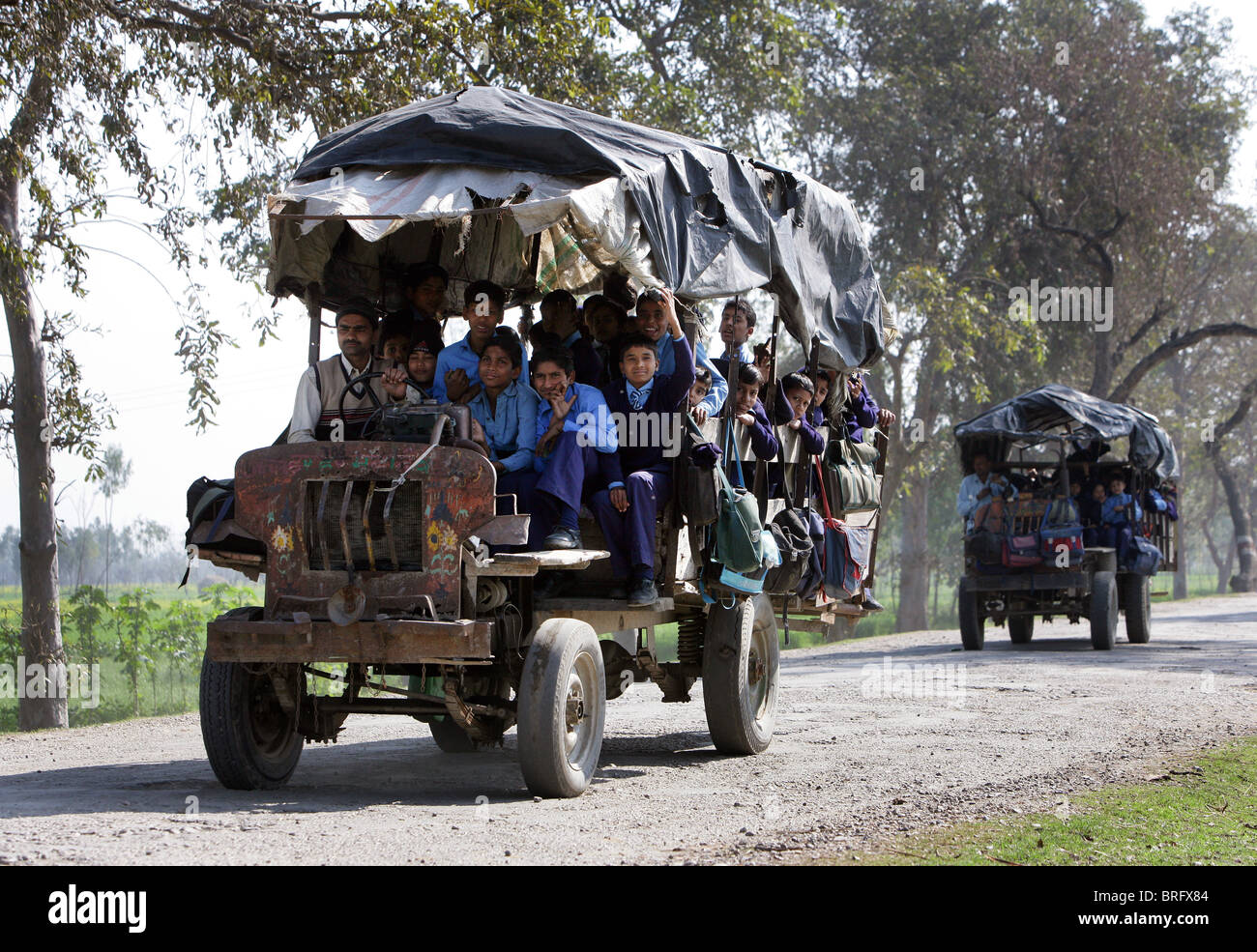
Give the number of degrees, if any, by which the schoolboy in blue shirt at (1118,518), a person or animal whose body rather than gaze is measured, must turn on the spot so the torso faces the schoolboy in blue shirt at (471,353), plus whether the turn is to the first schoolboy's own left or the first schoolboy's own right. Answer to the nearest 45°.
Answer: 0° — they already face them

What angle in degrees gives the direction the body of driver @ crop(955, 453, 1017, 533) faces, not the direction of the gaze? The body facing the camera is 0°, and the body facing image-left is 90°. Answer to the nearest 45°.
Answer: approximately 0°

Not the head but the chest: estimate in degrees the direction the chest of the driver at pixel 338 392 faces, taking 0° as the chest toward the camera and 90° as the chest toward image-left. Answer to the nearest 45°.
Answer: approximately 0°

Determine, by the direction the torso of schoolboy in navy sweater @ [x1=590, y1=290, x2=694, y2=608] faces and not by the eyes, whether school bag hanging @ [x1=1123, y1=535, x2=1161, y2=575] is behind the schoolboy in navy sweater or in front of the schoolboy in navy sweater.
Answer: behind
